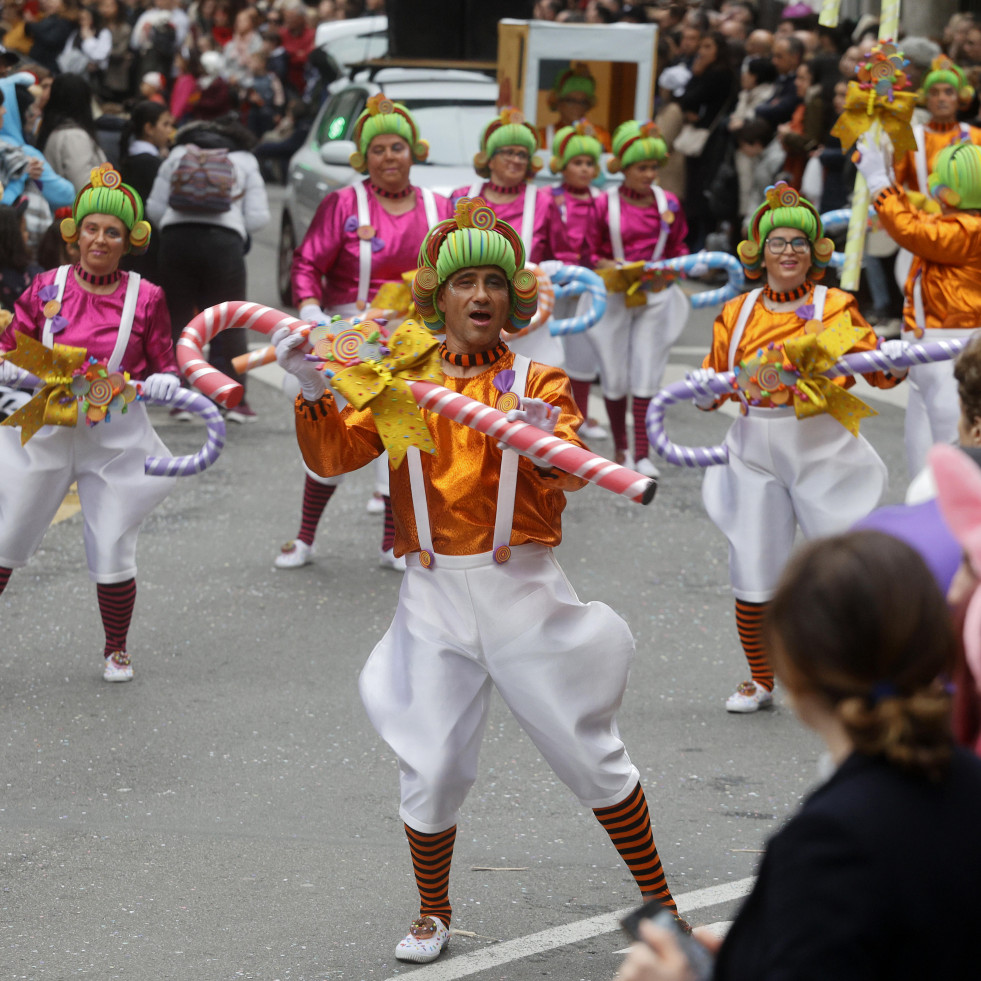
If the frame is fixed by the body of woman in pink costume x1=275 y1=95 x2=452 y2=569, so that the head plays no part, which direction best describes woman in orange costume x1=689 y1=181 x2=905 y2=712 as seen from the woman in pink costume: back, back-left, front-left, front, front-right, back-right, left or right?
front-left

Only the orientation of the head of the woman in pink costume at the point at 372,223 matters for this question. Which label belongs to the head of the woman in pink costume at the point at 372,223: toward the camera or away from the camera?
toward the camera

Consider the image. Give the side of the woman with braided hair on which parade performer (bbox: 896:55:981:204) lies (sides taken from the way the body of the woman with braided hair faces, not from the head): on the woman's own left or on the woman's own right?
on the woman's own right

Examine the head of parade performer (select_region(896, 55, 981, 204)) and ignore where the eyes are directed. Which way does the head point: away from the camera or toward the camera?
toward the camera

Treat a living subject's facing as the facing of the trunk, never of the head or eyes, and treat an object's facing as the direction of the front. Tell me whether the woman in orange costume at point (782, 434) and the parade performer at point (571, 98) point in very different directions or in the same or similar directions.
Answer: same or similar directions

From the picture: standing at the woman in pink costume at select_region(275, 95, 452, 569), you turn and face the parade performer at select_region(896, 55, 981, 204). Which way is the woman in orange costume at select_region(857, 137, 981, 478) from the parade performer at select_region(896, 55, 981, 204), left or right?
right

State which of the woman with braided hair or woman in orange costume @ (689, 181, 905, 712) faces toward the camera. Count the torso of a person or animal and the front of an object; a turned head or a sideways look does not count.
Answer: the woman in orange costume

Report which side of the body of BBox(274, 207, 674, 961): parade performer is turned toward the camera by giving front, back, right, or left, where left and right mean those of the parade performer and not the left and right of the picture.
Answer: front

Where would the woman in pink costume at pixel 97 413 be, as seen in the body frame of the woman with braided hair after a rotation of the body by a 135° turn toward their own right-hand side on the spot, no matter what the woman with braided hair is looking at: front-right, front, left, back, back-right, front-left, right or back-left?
back-left

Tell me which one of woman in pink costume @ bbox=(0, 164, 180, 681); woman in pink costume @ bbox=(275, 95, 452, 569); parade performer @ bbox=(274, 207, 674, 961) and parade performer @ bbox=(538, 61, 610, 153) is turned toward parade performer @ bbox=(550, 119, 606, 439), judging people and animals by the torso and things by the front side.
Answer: parade performer @ bbox=(538, 61, 610, 153)

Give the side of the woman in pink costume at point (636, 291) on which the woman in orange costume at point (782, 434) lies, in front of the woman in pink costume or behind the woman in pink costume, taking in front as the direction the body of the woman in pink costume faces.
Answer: in front

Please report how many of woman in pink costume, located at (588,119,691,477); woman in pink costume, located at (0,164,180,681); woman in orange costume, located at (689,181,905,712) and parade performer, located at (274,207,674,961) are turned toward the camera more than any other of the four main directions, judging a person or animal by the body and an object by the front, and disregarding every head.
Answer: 4

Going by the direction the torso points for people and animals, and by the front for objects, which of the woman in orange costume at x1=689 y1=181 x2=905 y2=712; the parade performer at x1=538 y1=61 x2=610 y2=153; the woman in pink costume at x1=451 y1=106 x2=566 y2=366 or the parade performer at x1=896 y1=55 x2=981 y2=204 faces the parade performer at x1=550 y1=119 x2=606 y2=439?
the parade performer at x1=538 y1=61 x2=610 y2=153

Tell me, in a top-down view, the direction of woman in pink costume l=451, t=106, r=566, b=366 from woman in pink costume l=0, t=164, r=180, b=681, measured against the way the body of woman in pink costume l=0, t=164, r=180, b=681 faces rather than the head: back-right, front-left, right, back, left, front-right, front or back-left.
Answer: back-left

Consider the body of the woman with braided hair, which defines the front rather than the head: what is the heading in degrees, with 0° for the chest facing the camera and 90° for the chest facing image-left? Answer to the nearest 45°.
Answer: approximately 135°

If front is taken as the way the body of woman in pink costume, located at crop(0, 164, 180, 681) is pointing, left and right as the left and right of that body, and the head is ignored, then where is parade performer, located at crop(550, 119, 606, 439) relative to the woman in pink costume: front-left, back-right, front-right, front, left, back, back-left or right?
back-left

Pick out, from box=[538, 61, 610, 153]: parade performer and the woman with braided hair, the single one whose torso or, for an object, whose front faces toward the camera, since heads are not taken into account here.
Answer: the parade performer

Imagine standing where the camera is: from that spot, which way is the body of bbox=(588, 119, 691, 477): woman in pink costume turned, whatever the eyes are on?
toward the camera

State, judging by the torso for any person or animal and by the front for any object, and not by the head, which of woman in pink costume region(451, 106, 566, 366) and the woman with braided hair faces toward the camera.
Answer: the woman in pink costume

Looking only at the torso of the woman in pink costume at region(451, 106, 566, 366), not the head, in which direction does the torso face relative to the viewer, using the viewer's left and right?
facing the viewer

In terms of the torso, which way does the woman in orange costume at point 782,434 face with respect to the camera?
toward the camera
